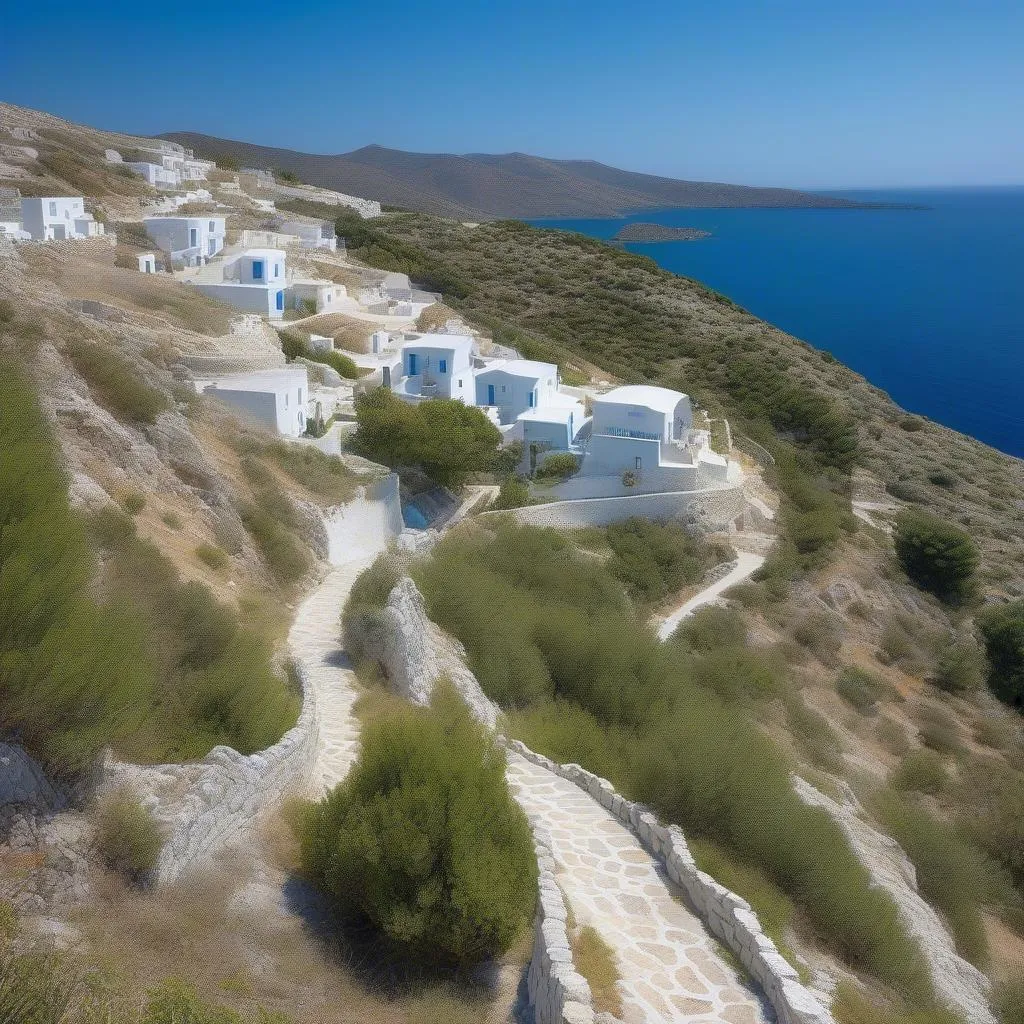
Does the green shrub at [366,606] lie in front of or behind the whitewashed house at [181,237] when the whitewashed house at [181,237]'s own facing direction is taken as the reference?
in front

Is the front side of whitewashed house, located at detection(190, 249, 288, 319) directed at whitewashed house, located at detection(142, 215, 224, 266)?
no

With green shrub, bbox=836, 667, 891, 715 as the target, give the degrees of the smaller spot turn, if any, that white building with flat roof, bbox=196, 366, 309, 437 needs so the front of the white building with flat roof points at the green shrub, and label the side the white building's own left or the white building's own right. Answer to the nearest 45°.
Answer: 0° — it already faces it

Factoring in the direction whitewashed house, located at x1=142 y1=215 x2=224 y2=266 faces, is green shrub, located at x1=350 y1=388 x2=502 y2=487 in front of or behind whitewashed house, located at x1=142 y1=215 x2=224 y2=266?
in front

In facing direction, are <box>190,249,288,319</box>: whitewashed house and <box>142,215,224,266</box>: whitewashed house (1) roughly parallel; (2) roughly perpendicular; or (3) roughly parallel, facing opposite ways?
roughly parallel

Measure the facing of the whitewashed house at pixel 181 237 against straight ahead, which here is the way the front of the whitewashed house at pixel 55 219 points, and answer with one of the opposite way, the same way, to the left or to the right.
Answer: the same way

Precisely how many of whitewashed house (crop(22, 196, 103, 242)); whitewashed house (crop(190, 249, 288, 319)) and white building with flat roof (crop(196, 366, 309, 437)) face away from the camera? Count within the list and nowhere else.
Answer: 0

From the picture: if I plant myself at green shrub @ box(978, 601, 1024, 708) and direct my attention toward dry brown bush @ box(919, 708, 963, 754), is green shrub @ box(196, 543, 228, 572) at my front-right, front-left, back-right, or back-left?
front-right

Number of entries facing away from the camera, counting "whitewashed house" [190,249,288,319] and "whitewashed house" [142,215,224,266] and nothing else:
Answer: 0

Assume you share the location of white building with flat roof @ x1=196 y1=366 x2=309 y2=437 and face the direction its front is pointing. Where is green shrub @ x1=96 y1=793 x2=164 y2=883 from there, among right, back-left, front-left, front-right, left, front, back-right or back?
front-right

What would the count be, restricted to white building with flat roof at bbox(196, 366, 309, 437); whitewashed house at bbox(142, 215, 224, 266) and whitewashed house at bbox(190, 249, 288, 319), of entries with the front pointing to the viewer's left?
0

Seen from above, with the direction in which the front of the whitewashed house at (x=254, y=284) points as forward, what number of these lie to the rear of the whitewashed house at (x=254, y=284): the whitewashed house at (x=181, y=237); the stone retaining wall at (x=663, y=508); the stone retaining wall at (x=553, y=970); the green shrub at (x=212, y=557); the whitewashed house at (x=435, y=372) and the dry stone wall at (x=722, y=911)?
1

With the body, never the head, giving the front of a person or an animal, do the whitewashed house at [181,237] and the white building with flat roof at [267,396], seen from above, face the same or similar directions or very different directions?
same or similar directions

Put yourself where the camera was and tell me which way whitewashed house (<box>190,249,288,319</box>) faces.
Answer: facing the viewer and to the right of the viewer

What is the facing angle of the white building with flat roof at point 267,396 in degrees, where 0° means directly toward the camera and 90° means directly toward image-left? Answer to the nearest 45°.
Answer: approximately 315°

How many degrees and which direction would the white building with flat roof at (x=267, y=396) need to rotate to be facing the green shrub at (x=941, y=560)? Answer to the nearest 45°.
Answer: approximately 45° to its left

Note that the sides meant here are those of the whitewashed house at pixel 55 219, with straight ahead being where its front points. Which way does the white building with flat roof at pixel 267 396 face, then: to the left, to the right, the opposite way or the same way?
the same way

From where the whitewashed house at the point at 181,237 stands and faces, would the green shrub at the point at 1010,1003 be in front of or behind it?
in front
